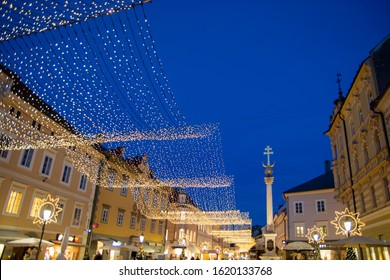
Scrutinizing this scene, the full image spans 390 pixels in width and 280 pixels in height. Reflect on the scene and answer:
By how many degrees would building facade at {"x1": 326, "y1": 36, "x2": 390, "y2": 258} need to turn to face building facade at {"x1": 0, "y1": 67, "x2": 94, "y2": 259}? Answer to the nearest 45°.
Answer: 0° — it already faces it

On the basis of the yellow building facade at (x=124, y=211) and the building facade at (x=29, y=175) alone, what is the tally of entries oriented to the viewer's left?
0

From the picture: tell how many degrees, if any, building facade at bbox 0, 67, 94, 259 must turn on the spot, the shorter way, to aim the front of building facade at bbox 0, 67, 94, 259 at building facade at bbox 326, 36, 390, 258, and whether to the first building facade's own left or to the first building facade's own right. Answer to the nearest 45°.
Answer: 0° — it already faces it

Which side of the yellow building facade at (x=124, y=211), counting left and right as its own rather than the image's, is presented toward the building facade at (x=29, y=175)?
right

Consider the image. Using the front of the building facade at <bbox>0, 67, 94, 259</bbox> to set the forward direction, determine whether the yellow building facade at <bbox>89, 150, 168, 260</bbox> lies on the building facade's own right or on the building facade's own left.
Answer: on the building facade's own left

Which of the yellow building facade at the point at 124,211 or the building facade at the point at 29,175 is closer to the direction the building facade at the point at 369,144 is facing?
the building facade

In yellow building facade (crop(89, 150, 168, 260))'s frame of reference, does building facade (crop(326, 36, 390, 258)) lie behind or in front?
in front

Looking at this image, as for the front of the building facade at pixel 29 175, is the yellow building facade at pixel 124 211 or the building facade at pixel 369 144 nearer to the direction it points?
the building facade

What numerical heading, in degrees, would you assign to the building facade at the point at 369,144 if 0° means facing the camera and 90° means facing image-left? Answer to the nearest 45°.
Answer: approximately 45°
